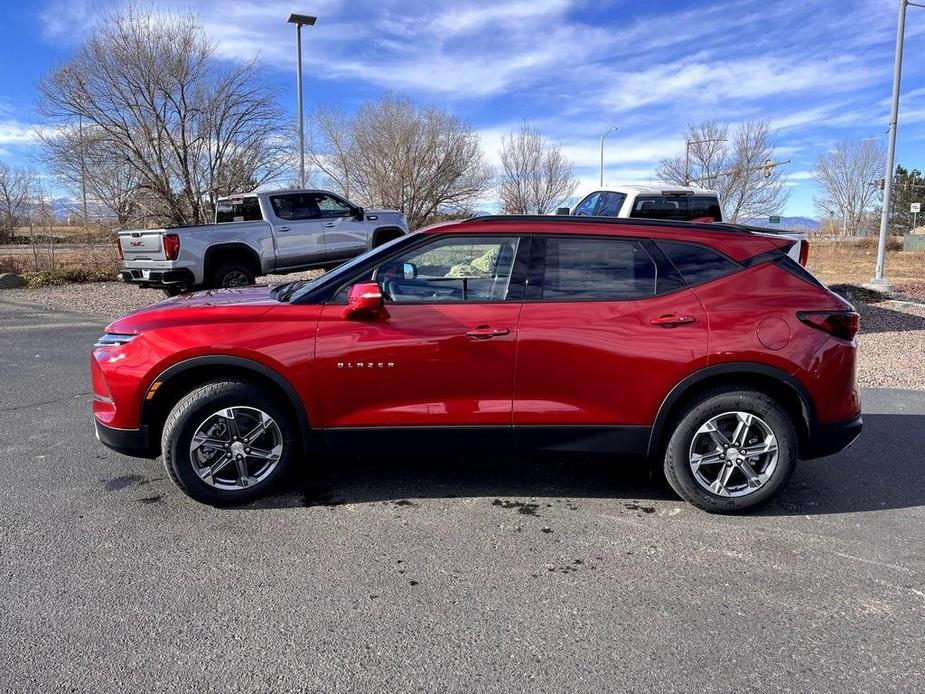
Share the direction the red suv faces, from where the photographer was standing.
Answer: facing to the left of the viewer

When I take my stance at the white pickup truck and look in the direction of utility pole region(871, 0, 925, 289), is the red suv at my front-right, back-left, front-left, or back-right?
back-right

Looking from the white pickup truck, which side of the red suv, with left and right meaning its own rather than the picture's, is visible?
right

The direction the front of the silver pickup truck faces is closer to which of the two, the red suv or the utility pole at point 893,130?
the utility pole

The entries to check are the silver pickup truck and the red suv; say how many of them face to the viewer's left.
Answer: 1

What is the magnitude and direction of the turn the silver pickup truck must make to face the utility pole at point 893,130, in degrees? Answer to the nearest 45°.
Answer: approximately 45° to its right

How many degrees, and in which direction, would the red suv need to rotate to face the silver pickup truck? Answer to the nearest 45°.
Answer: approximately 45° to its right

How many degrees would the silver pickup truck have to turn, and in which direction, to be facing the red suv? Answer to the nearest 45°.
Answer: approximately 135° to its right

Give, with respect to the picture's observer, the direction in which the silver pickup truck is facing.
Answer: facing away from the viewer and to the right of the viewer
